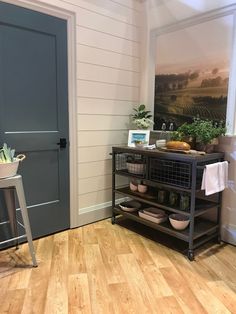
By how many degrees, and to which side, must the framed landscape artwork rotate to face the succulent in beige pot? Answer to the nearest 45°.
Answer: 0° — it already faces it

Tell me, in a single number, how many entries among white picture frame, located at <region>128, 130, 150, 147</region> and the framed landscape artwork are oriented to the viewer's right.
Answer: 0

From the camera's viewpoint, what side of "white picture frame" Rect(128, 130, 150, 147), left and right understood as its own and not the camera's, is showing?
front

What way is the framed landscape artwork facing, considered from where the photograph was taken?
facing the viewer and to the left of the viewer

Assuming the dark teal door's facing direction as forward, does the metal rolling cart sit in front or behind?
in front

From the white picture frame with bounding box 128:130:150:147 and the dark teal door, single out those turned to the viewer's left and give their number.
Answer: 0

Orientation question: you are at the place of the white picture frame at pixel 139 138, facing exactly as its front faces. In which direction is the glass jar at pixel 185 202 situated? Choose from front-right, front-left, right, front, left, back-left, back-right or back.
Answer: front-left

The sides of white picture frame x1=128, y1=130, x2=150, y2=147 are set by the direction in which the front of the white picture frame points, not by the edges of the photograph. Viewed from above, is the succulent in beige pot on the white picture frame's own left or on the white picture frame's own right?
on the white picture frame's own right

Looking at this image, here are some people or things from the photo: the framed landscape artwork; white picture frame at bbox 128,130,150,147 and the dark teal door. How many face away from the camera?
0

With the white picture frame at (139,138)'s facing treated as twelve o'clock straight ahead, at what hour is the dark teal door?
The dark teal door is roughly at 2 o'clock from the white picture frame.
